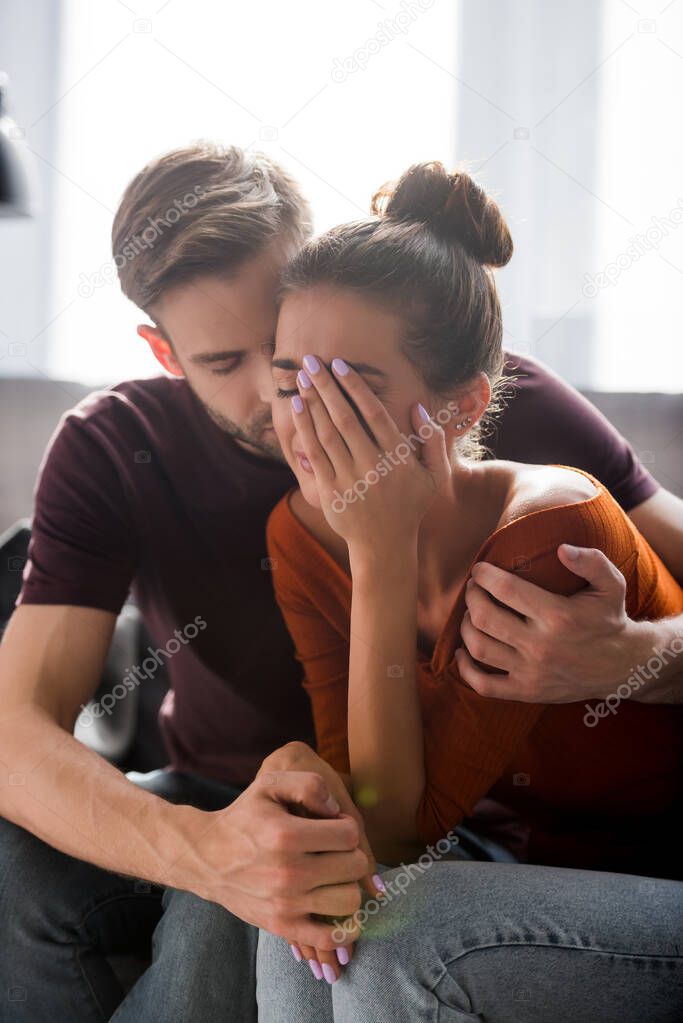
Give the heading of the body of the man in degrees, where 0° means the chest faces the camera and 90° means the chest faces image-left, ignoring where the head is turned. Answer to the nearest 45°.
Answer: approximately 315°

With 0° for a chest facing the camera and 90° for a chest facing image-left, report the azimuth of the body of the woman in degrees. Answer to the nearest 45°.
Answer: approximately 45°

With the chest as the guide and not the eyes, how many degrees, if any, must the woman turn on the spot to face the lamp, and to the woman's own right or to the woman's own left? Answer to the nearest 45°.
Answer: approximately 90° to the woman's own right
